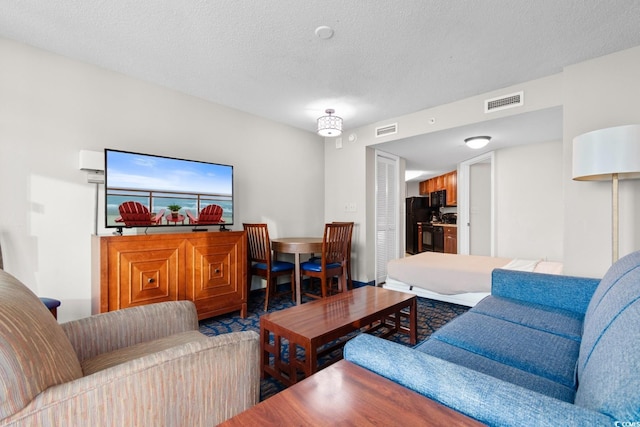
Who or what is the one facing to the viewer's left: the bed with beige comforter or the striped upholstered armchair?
the bed with beige comforter

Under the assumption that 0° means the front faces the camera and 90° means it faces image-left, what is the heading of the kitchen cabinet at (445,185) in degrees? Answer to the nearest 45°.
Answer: approximately 45°

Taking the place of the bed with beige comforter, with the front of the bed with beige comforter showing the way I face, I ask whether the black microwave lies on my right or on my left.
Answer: on my right

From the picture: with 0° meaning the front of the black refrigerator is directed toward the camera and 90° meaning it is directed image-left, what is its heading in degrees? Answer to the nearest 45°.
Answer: approximately 45°

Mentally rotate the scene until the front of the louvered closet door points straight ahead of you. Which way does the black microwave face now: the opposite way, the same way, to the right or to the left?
to the right

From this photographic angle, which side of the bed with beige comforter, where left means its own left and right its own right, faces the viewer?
left
